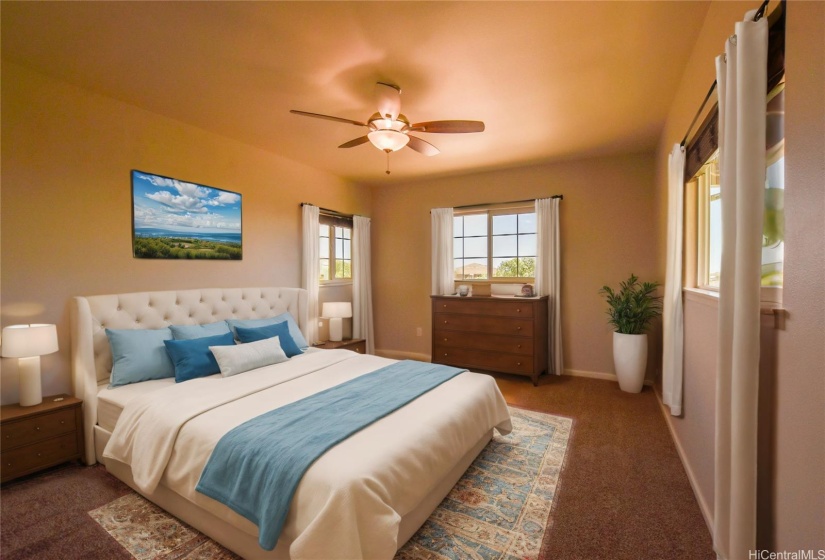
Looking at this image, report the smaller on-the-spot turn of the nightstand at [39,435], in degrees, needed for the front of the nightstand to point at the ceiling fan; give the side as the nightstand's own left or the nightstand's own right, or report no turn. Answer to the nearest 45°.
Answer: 0° — it already faces it

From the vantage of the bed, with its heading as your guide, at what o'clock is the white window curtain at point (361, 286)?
The white window curtain is roughly at 8 o'clock from the bed.

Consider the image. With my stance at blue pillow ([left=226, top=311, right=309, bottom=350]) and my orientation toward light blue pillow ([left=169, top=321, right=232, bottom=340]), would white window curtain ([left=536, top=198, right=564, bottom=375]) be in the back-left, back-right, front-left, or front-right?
back-left

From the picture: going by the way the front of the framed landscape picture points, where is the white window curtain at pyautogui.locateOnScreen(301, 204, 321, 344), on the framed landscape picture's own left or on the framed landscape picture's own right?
on the framed landscape picture's own left

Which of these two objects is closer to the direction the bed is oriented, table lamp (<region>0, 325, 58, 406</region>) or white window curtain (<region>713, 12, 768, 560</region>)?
the white window curtain

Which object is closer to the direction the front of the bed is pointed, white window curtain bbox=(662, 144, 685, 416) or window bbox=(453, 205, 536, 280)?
the white window curtain

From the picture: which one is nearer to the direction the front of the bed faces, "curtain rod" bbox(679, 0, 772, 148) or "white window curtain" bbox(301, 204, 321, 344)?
the curtain rod

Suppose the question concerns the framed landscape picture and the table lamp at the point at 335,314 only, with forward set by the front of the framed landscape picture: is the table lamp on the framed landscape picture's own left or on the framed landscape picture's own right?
on the framed landscape picture's own left

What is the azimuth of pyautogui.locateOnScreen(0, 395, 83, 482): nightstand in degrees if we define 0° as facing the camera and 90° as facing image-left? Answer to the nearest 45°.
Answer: approximately 315°

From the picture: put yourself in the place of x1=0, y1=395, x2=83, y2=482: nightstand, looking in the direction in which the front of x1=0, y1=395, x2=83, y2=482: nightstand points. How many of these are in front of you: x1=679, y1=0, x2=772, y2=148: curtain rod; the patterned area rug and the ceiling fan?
3

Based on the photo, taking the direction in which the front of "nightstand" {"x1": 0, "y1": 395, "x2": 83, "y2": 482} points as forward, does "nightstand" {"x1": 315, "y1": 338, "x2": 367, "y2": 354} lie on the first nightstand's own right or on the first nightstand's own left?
on the first nightstand's own left

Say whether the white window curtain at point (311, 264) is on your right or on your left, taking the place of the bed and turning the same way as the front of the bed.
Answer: on your left
